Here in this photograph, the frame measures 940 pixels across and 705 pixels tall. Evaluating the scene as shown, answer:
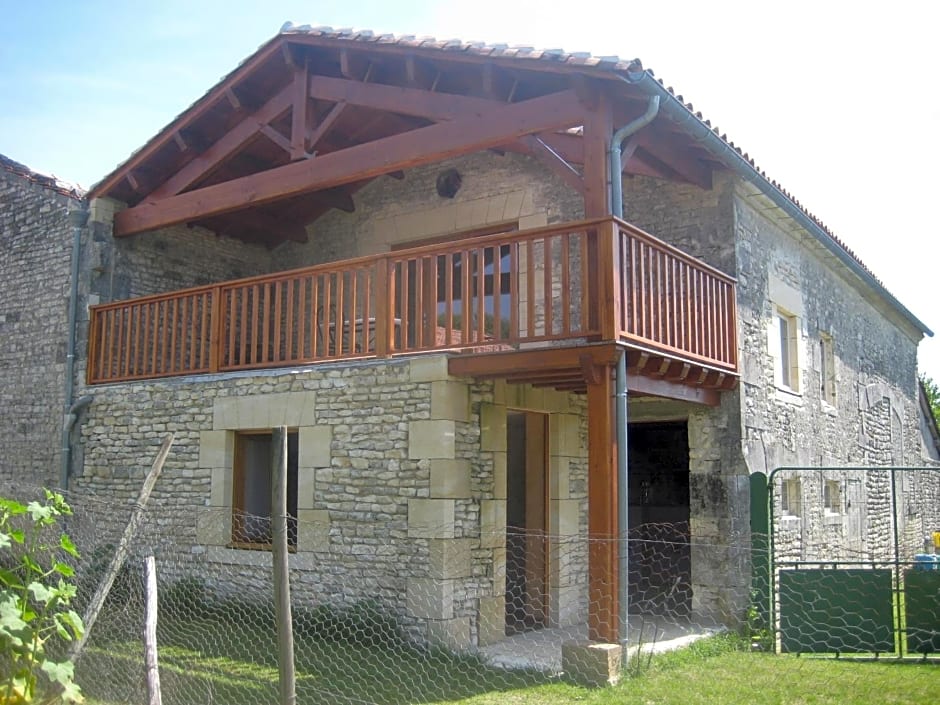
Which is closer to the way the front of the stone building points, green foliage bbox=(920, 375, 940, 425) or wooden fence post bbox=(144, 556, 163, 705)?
the wooden fence post

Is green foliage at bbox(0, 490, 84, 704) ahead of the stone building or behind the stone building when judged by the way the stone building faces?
ahead

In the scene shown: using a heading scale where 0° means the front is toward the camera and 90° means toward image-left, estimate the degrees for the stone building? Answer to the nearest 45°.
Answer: approximately 45°

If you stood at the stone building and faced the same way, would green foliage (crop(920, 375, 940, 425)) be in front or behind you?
behind

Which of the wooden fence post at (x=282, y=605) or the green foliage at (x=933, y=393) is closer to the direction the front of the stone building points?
the wooden fence post

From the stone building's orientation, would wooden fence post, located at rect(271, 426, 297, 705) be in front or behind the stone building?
in front
